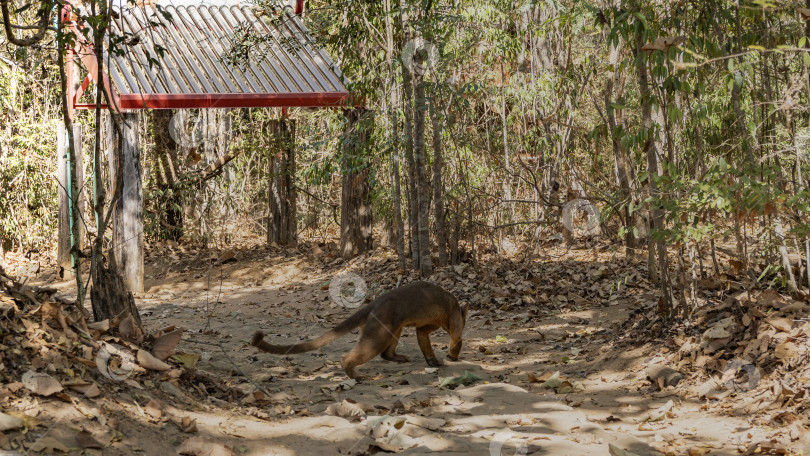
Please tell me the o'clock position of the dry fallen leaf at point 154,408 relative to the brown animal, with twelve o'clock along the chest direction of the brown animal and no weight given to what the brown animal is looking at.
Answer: The dry fallen leaf is roughly at 4 o'clock from the brown animal.

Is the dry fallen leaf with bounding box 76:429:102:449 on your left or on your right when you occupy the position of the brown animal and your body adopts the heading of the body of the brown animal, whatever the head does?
on your right

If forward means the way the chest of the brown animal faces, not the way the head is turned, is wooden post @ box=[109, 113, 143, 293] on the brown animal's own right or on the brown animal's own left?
on the brown animal's own left

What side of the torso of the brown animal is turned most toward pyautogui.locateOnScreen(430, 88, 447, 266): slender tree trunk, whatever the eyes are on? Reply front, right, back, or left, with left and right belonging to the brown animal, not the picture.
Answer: left

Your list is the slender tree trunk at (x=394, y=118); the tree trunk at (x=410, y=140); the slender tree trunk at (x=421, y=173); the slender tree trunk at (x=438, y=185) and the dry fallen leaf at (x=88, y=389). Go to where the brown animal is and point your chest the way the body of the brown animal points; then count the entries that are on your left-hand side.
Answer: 4

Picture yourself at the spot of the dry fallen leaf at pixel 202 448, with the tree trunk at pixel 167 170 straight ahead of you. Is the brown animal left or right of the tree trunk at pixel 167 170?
right

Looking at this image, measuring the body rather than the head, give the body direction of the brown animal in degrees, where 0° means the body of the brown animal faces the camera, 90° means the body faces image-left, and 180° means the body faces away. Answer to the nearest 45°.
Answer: approximately 270°

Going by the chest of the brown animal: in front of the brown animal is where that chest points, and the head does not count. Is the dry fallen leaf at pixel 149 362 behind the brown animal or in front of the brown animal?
behind

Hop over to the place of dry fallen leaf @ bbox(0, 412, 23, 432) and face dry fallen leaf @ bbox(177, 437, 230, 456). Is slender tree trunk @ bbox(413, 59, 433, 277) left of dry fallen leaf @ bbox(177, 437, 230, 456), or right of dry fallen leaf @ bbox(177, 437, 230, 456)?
left

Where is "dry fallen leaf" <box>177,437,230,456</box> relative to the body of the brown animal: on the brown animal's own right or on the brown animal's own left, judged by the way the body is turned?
on the brown animal's own right

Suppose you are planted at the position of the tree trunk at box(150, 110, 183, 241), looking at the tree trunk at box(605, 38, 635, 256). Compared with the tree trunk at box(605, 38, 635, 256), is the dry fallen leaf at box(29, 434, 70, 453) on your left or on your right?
right
